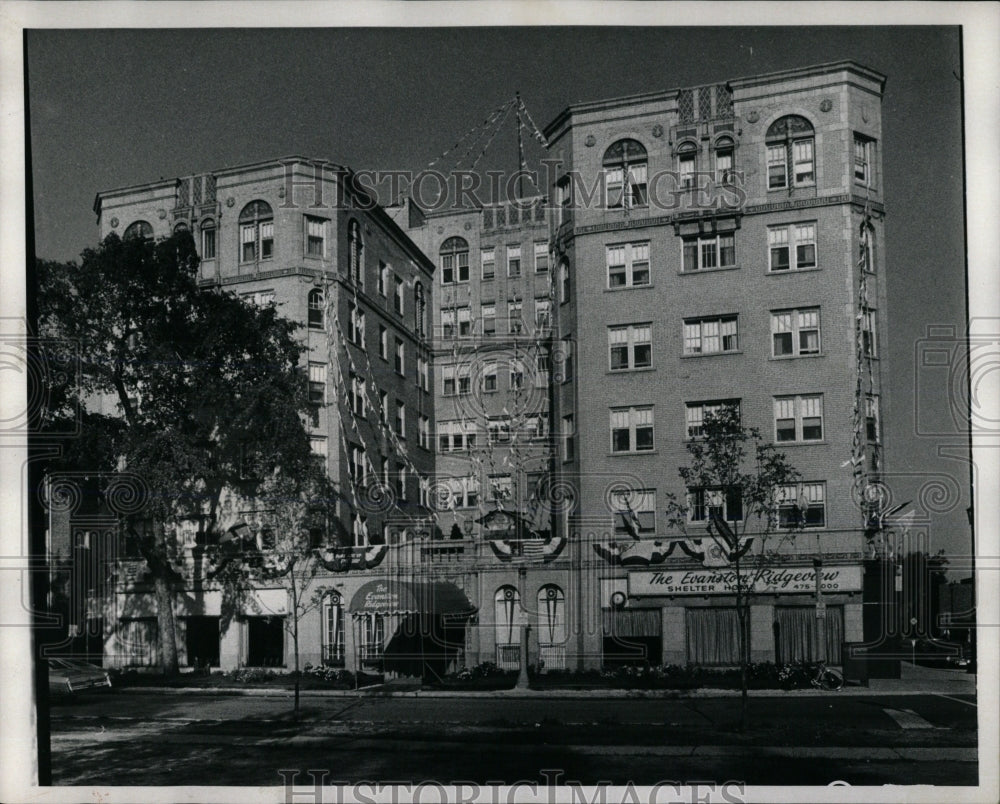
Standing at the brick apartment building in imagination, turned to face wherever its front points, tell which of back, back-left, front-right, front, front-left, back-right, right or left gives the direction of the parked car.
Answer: right

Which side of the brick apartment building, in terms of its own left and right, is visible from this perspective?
front
